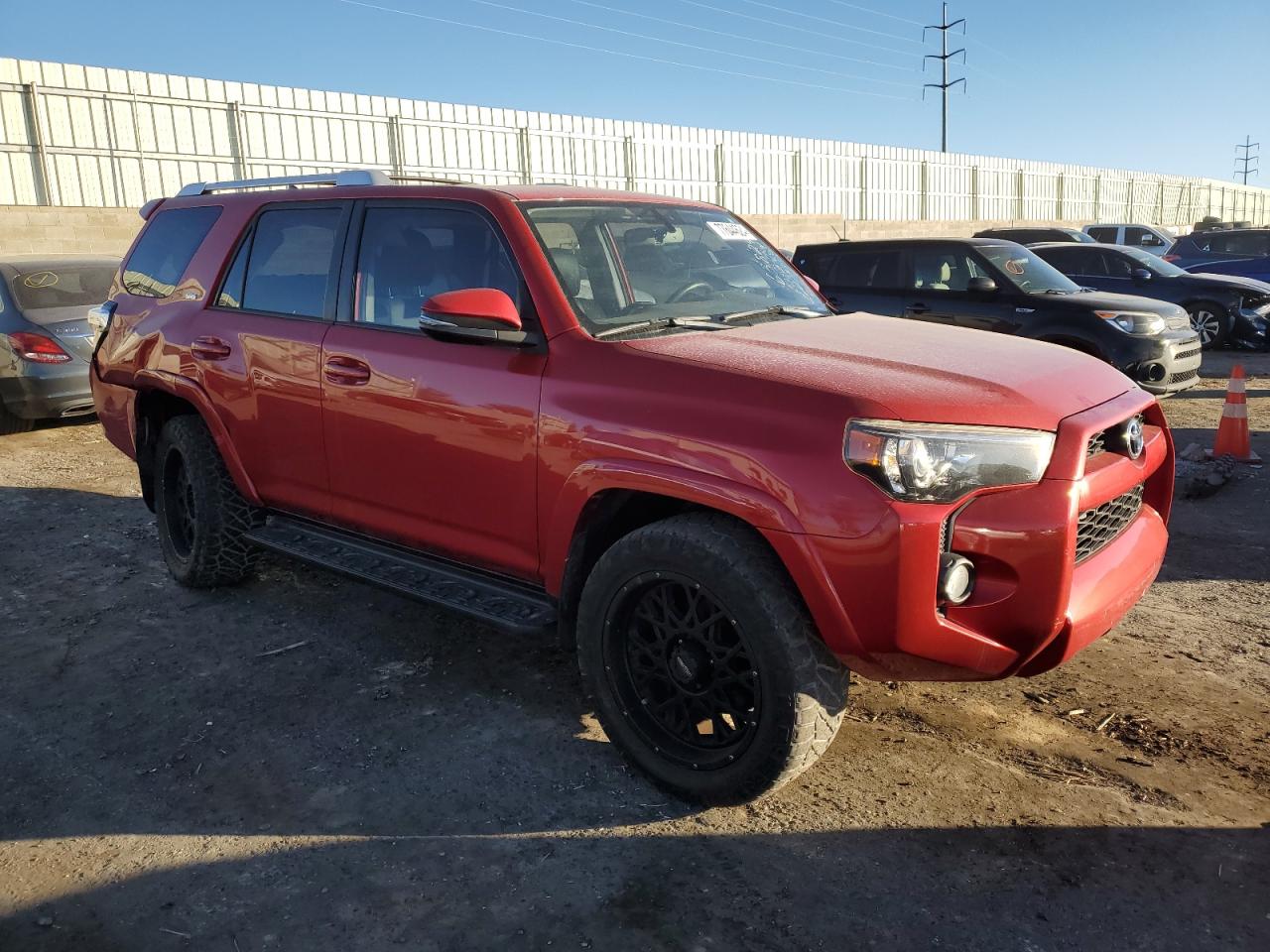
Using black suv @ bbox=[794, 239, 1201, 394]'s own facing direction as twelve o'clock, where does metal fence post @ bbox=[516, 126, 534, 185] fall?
The metal fence post is roughly at 6 o'clock from the black suv.

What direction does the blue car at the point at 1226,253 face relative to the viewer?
to the viewer's right

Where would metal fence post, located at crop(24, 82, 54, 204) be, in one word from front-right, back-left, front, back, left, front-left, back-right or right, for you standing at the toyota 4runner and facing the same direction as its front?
back

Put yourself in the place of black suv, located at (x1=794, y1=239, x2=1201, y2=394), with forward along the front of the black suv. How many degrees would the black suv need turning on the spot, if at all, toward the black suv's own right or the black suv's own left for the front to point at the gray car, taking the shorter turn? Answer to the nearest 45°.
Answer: approximately 90° to the black suv's own right

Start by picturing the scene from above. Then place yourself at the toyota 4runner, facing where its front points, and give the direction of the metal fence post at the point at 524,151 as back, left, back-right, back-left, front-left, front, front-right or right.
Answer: back-left

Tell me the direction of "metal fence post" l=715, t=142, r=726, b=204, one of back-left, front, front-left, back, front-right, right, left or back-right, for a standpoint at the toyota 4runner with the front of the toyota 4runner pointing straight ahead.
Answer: back-left

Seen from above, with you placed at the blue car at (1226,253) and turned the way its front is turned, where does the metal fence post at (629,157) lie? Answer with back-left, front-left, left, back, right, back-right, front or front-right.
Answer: back
